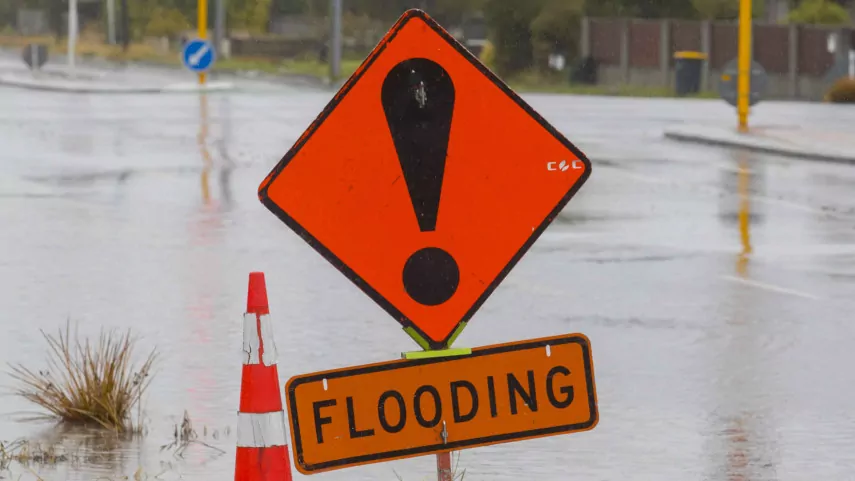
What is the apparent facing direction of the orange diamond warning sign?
toward the camera

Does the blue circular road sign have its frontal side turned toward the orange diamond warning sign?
yes

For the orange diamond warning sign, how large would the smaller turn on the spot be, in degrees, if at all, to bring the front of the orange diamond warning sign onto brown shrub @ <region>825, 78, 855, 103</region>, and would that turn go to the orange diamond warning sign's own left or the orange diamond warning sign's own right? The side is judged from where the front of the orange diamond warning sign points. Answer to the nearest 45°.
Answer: approximately 180°

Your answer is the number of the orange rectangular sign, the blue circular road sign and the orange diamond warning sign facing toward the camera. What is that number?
3

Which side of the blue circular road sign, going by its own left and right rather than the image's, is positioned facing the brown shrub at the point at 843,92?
left

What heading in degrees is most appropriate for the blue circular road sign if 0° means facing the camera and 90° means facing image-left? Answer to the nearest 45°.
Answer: approximately 0°

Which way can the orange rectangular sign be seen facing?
toward the camera

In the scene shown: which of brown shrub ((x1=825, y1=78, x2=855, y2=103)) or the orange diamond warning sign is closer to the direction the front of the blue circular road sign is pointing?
the orange diamond warning sign

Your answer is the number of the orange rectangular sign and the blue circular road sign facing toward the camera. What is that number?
2
